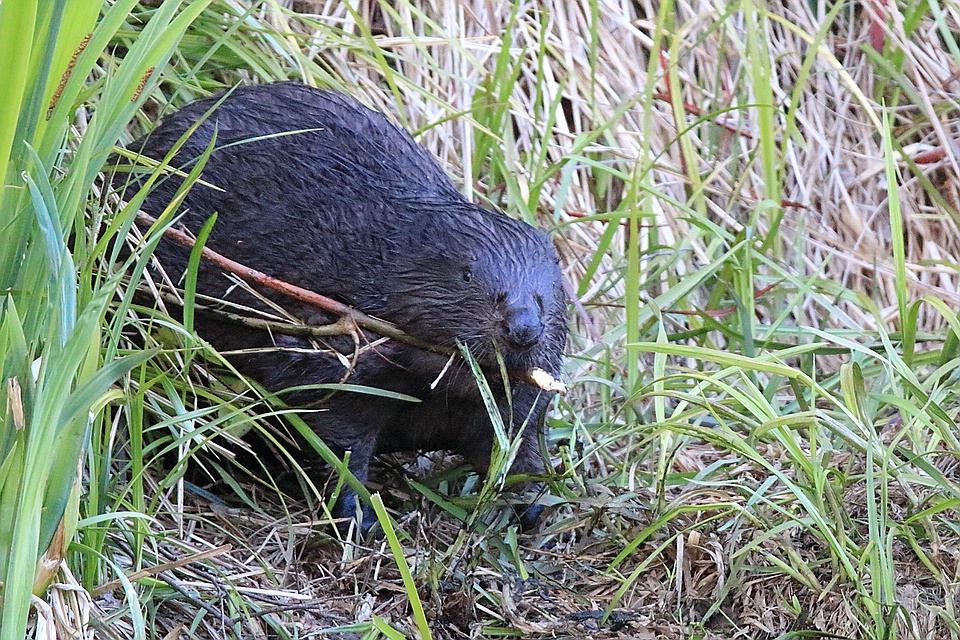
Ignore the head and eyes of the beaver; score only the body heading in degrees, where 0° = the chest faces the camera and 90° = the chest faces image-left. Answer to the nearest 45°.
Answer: approximately 315°
